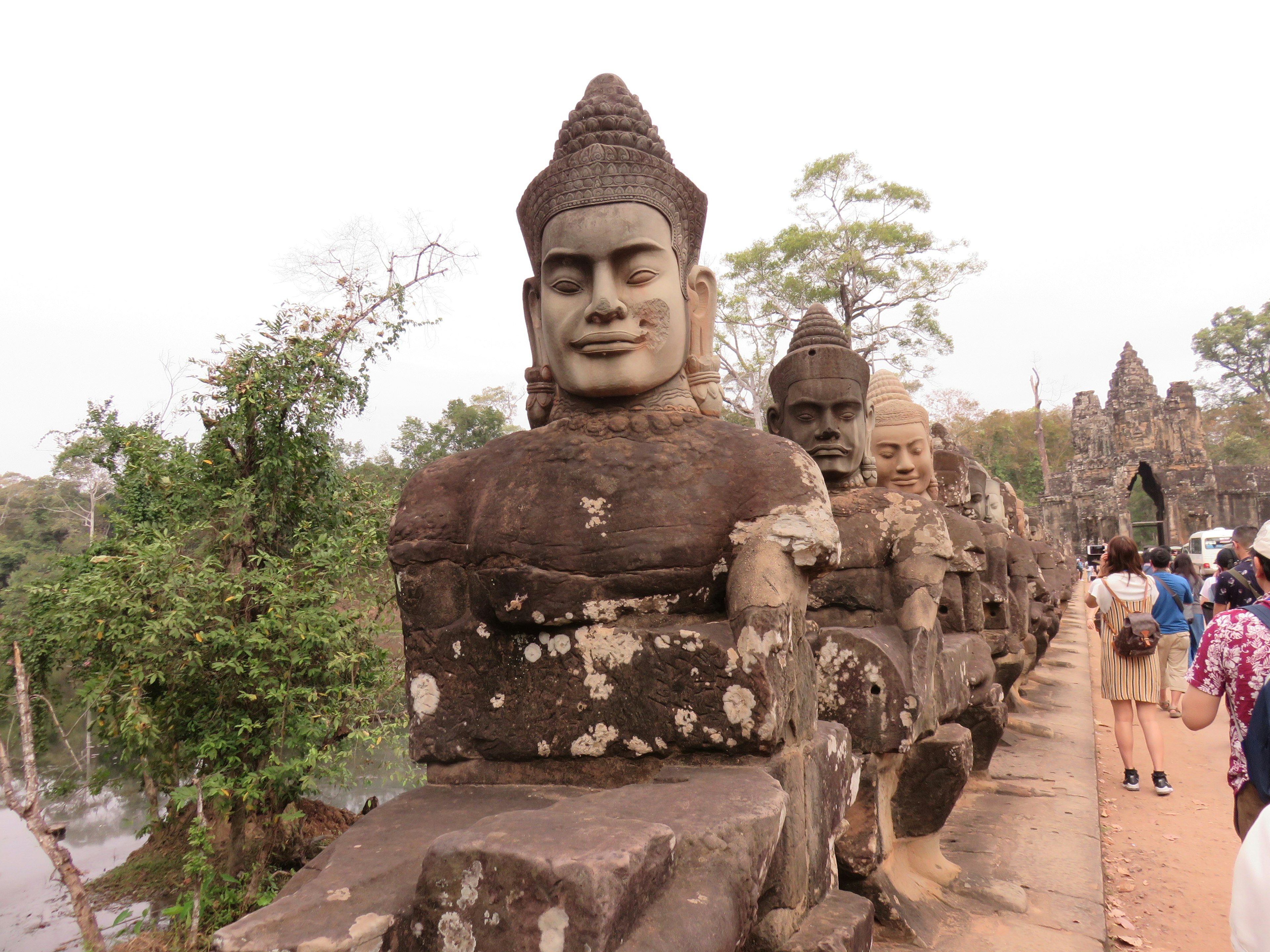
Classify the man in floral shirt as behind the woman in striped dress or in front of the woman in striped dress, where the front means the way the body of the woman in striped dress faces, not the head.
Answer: behind

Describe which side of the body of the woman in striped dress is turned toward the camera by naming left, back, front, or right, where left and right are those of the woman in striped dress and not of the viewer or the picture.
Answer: back

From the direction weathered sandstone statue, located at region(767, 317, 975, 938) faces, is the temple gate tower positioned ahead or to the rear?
to the rear

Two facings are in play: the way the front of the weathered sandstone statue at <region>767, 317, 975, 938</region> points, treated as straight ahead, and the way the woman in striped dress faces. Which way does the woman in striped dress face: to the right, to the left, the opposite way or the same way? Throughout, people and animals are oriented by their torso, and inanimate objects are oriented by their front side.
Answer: the opposite way

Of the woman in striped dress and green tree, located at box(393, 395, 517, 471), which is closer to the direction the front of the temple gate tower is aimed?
the woman in striped dress

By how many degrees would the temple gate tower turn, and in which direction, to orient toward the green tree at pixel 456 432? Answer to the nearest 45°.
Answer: approximately 45° to its right

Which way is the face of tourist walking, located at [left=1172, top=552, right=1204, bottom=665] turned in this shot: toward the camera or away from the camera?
away from the camera

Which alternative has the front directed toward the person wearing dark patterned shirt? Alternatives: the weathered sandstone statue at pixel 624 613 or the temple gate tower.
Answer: the temple gate tower

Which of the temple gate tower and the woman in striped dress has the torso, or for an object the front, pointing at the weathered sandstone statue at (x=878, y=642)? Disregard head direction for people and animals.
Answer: the temple gate tower

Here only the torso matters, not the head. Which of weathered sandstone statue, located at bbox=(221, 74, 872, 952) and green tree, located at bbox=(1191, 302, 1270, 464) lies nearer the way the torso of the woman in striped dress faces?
the green tree

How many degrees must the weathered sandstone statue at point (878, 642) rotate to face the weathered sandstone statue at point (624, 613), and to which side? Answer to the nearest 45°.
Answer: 0° — it already faces it

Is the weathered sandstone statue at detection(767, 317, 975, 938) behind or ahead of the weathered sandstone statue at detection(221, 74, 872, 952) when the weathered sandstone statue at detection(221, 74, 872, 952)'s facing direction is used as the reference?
behind

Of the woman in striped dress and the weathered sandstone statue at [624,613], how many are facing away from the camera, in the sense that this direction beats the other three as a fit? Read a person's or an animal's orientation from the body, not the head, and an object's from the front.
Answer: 1

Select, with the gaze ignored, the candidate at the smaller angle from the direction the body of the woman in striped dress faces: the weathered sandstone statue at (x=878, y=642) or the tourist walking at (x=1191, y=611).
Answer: the tourist walking

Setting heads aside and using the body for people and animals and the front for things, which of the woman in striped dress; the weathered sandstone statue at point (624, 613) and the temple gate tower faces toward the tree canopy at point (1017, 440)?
the woman in striped dress
